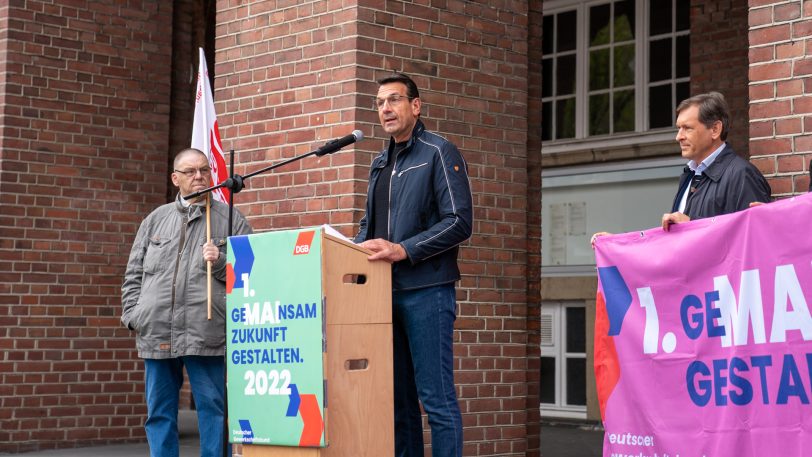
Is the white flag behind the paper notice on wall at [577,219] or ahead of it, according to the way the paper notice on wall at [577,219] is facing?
ahead

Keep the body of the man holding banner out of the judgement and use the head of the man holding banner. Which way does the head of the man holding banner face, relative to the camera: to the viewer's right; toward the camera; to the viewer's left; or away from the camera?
to the viewer's left

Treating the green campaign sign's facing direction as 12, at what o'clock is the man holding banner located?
The man holding banner is roughly at 8 o'clock from the green campaign sign.

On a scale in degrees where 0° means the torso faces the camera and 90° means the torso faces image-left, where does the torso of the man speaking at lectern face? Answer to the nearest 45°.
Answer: approximately 45°
